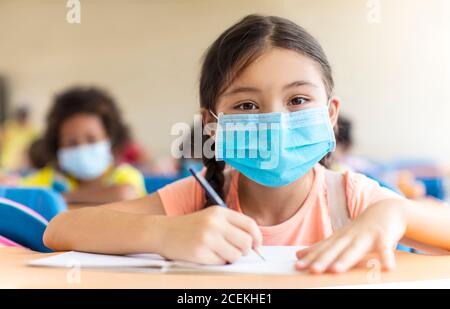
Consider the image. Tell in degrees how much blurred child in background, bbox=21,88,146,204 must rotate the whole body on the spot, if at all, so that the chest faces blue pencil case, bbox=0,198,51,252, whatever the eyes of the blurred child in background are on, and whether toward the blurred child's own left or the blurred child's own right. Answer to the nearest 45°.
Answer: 0° — they already face it

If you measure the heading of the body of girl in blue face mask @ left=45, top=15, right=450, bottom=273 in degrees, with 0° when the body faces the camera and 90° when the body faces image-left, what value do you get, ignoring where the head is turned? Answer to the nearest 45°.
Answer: approximately 0°

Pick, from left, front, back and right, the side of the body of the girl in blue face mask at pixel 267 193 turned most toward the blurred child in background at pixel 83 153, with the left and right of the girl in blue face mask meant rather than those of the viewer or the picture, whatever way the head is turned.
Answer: back

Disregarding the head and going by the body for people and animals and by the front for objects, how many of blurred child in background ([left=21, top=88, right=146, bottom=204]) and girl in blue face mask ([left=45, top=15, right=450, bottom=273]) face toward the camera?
2

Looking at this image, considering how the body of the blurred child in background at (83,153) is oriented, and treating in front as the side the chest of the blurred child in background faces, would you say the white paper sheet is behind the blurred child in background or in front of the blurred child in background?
in front

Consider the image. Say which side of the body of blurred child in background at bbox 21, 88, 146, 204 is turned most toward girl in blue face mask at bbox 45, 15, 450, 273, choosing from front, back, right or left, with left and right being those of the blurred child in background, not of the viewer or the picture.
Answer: front
